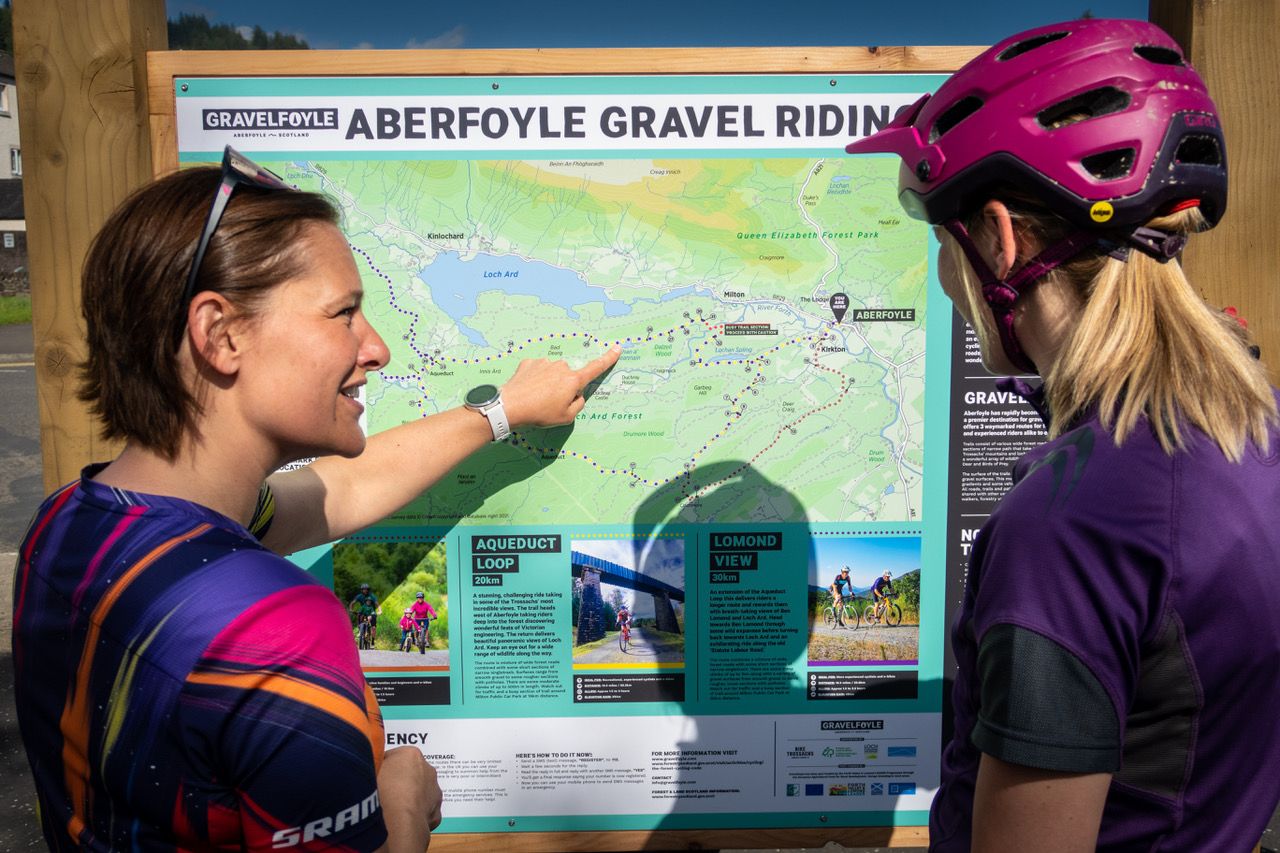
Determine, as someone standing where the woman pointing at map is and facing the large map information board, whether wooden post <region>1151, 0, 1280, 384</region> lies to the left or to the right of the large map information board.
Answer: right

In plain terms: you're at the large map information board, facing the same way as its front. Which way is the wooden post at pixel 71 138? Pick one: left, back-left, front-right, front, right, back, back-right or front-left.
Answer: right

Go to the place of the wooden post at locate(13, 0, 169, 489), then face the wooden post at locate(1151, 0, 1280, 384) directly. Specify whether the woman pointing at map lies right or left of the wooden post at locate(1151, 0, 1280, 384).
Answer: right

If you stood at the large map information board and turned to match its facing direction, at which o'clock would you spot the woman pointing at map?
The woman pointing at map is roughly at 1 o'clock from the large map information board.

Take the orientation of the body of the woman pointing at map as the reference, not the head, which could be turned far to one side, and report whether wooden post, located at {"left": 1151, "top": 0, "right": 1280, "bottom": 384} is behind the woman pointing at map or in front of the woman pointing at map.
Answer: in front

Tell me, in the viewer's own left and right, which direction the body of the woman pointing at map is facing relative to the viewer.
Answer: facing away from the viewer and to the right of the viewer

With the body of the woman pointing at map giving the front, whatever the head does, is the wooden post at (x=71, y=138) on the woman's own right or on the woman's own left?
on the woman's own left

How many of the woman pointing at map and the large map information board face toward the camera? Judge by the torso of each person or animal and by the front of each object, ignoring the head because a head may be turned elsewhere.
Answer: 1

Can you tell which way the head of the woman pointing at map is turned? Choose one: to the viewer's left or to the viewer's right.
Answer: to the viewer's right

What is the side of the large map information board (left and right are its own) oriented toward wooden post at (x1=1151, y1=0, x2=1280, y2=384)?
left
